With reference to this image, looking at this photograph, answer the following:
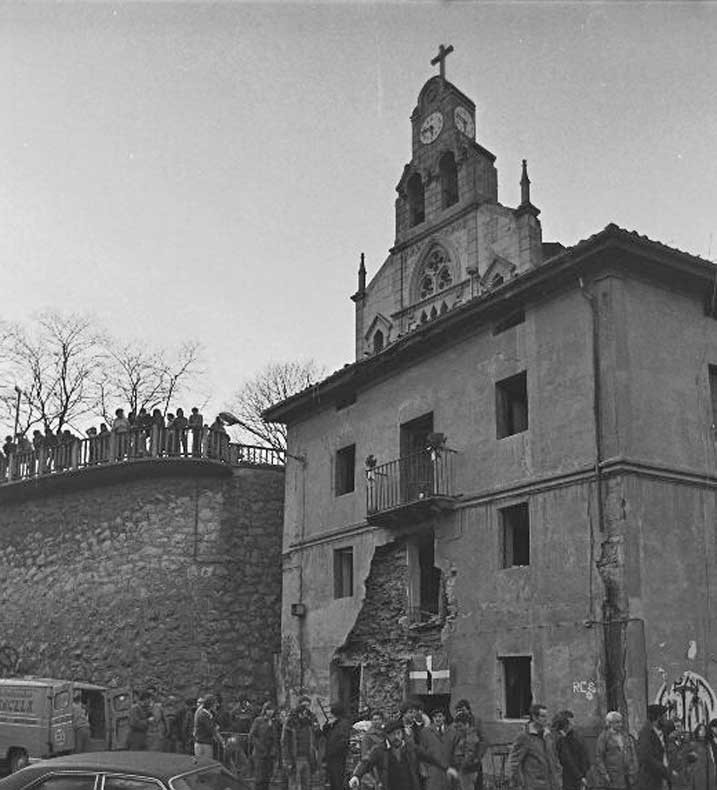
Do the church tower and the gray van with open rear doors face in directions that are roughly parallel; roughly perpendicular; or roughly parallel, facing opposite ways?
roughly perpendicular

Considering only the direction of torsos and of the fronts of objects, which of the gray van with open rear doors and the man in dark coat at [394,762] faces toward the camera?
the man in dark coat

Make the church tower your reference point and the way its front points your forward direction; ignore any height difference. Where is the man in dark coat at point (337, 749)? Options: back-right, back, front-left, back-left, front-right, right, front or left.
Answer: front-left

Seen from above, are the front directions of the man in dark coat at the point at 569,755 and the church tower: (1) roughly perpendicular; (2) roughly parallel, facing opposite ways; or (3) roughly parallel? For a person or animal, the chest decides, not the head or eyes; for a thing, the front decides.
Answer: roughly parallel

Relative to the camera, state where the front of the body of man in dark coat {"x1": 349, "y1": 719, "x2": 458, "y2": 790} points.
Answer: toward the camera

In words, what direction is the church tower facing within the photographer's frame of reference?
facing the viewer and to the left of the viewer

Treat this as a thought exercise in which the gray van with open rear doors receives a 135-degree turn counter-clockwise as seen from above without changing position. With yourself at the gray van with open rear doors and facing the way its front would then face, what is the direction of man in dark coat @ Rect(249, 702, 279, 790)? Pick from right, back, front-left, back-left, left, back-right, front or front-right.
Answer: front-left

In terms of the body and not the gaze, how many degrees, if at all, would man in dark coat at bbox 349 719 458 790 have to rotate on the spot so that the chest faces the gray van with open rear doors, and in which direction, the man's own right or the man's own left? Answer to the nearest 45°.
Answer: approximately 135° to the man's own right
